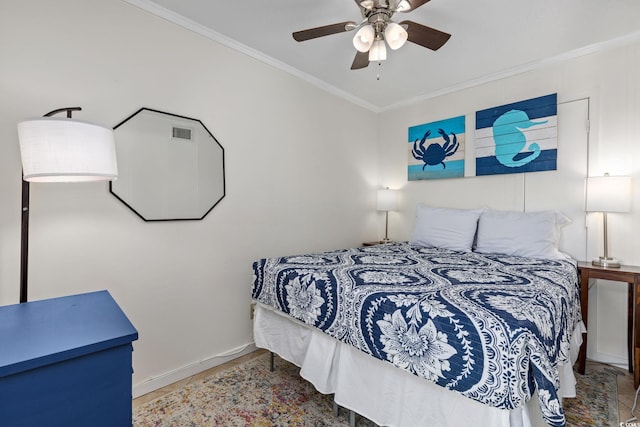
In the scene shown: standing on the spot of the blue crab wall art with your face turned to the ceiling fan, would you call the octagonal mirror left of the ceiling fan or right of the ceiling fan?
right

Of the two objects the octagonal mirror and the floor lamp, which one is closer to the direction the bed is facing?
the floor lamp

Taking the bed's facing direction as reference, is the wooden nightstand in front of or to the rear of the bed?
to the rear

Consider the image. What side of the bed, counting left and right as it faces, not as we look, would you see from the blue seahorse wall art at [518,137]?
back

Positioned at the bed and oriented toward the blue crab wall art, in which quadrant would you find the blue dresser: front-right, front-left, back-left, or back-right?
back-left

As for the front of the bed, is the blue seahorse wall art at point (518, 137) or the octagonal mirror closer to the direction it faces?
the octagonal mirror

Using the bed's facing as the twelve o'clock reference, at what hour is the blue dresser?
The blue dresser is roughly at 12 o'clock from the bed.

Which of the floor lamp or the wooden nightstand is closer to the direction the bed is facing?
the floor lamp

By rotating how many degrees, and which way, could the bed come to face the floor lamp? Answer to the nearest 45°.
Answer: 0° — it already faces it

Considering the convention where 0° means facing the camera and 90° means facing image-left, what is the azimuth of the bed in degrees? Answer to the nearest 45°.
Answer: approximately 45°
